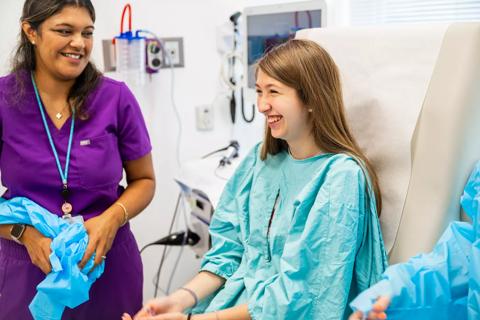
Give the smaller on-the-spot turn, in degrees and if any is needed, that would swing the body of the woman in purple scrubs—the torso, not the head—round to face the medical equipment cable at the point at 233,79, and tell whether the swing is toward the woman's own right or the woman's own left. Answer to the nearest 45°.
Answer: approximately 135° to the woman's own left

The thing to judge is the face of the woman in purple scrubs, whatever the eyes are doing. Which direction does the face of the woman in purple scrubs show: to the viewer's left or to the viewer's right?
to the viewer's right

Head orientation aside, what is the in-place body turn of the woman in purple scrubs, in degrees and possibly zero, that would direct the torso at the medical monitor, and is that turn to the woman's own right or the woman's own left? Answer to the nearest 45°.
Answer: approximately 135° to the woman's own left

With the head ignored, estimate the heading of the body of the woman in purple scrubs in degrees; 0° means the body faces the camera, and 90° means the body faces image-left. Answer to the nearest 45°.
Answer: approximately 0°

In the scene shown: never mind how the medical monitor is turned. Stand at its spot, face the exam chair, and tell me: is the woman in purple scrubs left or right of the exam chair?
right

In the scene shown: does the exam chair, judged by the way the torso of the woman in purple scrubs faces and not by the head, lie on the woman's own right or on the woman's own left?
on the woman's own left

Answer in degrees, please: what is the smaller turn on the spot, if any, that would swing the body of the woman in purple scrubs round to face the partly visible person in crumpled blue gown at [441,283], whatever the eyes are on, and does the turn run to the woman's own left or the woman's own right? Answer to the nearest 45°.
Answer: approximately 45° to the woman's own left
